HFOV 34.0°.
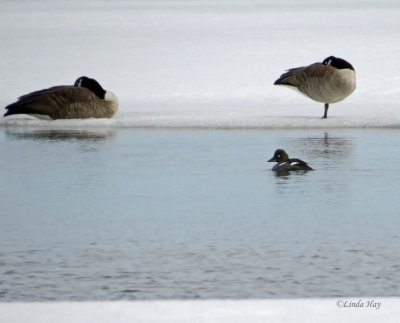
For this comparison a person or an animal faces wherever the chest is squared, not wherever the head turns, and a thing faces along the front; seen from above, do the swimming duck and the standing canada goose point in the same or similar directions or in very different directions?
very different directions

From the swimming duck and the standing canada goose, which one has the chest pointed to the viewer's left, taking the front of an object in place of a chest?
the swimming duck

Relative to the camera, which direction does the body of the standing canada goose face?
to the viewer's right

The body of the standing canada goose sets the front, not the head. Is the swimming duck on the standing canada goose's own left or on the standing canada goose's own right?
on the standing canada goose's own right

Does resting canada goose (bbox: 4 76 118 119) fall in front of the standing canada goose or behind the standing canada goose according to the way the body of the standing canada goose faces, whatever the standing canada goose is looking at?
behind

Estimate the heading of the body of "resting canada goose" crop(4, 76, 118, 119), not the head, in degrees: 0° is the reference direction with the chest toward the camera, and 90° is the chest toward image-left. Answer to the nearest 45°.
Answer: approximately 270°

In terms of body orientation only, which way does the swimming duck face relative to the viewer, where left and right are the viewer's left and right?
facing to the left of the viewer
